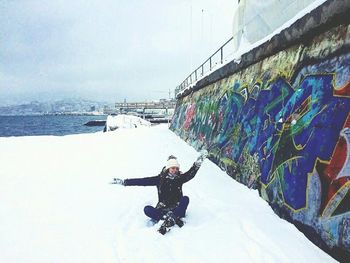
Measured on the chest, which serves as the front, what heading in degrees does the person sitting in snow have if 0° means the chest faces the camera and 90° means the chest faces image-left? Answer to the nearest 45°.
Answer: approximately 0°

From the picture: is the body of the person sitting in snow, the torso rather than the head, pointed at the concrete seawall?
no
